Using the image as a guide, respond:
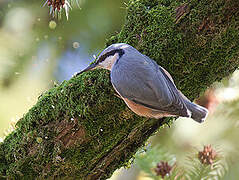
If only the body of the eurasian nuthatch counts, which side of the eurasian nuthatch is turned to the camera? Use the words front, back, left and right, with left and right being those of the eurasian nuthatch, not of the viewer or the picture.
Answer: left
